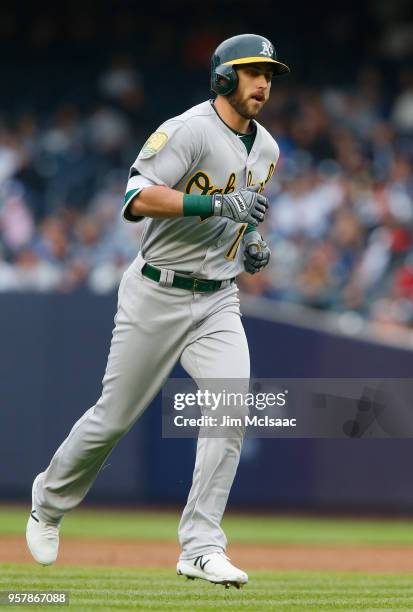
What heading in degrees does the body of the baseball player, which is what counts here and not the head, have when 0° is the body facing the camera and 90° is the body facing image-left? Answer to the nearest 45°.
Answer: approximately 315°
